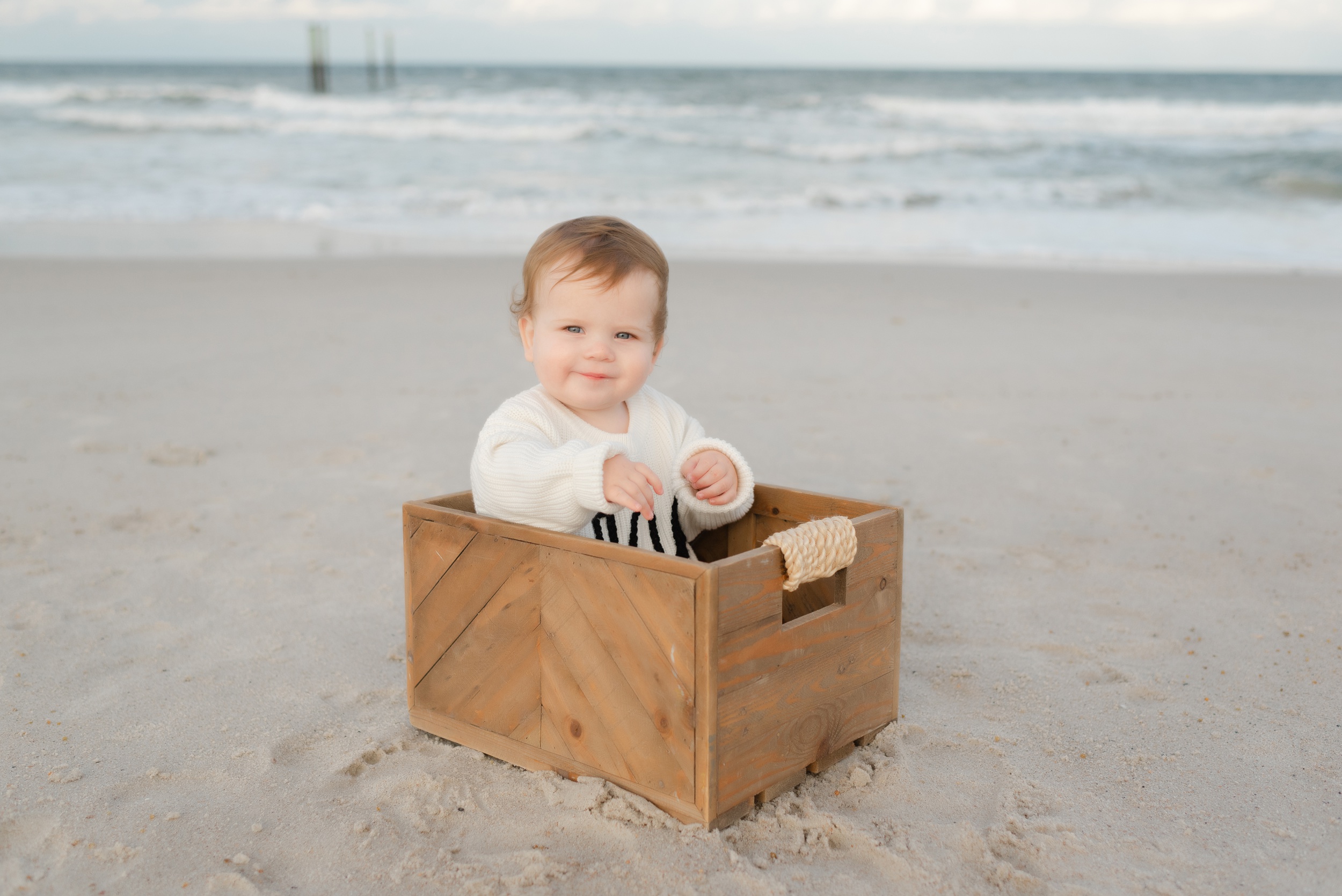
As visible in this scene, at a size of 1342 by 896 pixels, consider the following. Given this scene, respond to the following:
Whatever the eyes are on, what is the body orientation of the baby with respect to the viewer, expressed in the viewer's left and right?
facing the viewer and to the right of the viewer
